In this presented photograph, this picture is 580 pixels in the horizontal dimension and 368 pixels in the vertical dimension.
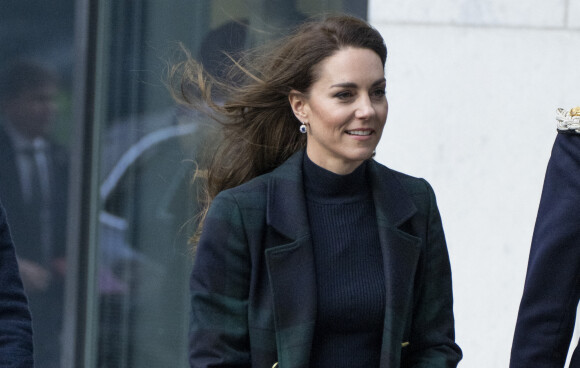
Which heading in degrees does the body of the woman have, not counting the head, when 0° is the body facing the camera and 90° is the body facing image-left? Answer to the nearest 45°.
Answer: approximately 315°

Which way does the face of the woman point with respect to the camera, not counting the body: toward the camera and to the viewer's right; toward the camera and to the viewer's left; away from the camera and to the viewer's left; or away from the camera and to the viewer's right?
toward the camera and to the viewer's right

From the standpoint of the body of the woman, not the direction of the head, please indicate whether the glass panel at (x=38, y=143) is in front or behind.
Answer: behind
